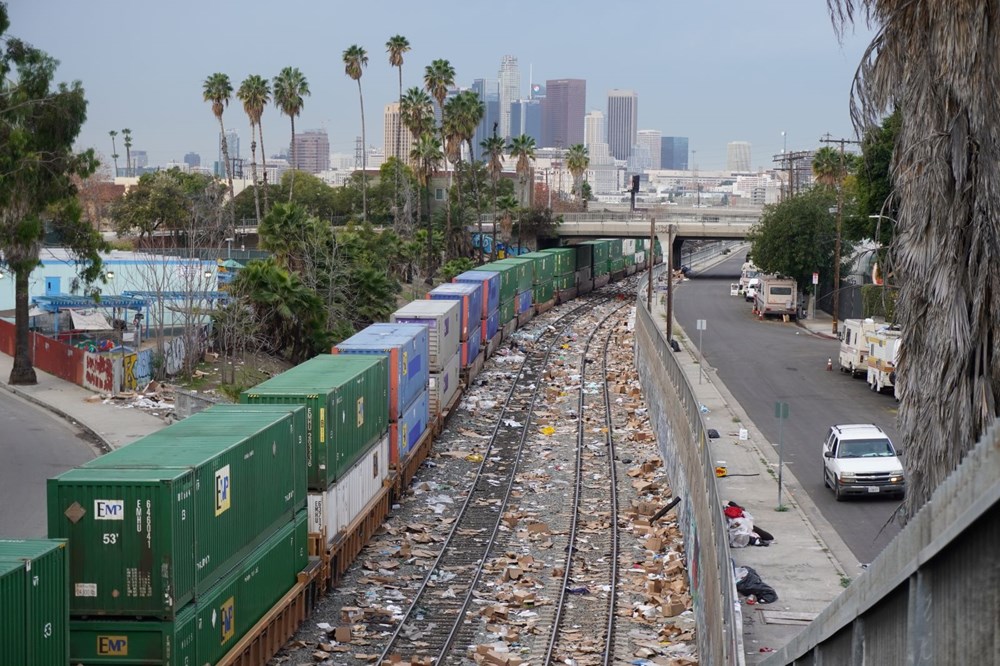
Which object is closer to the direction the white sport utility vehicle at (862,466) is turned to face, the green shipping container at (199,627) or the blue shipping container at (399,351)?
the green shipping container

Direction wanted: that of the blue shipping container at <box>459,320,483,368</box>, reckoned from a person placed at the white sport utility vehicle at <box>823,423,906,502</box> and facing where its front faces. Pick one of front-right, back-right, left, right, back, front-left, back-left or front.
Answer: back-right

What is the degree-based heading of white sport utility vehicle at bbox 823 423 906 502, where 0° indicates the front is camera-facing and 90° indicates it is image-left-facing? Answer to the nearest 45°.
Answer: approximately 0°

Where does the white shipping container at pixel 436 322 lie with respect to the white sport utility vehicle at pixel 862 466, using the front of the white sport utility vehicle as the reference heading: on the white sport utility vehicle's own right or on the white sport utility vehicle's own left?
on the white sport utility vehicle's own right

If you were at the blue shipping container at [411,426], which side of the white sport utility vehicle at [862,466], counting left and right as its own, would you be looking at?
right

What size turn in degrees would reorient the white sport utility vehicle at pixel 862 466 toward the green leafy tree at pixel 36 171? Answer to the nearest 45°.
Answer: approximately 90° to its right

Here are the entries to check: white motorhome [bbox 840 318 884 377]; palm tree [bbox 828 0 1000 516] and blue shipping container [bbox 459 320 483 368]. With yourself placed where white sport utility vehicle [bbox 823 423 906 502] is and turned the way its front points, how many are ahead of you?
1

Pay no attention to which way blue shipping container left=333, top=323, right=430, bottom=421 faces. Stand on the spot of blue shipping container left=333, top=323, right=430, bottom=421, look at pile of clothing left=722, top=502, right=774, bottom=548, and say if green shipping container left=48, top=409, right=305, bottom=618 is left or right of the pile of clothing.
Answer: right

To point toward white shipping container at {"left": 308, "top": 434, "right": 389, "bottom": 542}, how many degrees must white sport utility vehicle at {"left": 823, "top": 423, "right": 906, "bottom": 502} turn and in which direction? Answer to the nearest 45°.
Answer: approximately 45° to its right

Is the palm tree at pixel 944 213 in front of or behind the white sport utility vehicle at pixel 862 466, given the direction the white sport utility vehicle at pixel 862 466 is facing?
in front

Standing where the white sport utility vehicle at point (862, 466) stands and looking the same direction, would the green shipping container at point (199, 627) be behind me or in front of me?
in front
